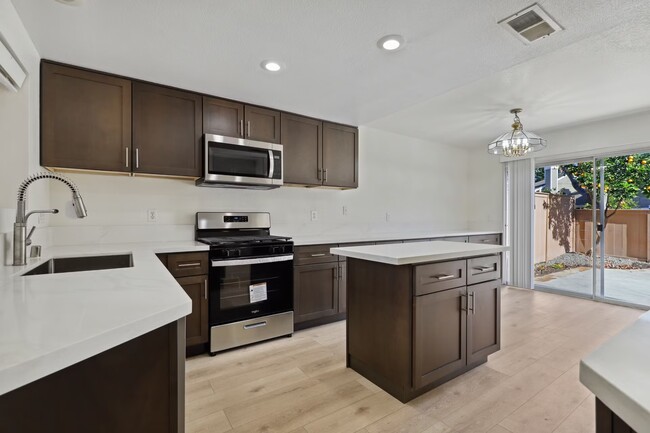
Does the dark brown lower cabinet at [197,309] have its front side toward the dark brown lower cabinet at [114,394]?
yes

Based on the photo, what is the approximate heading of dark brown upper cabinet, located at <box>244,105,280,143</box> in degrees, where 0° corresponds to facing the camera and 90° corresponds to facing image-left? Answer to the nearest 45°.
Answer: approximately 315°

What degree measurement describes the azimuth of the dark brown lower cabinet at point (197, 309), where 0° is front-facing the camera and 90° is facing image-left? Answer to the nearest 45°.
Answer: approximately 0°

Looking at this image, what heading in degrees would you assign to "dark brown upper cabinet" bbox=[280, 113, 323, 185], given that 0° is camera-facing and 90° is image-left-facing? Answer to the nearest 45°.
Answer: approximately 315°

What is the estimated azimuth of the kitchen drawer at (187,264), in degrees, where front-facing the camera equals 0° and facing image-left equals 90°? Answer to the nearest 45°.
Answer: approximately 0°

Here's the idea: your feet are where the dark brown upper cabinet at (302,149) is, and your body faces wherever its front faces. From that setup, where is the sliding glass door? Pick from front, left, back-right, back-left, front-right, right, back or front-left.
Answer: front-left

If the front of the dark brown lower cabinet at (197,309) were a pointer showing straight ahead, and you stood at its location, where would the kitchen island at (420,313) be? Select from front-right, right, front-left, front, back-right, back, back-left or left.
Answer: front-left
